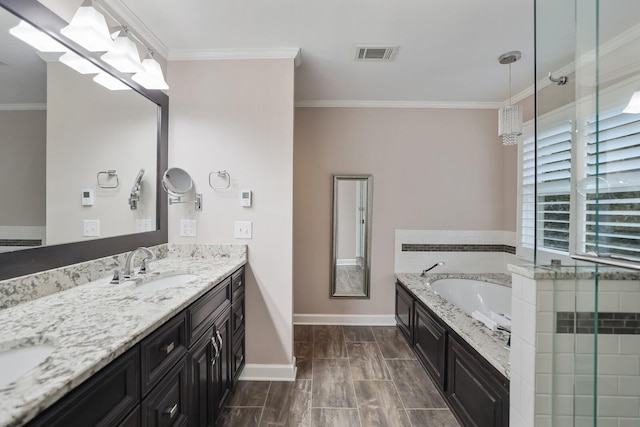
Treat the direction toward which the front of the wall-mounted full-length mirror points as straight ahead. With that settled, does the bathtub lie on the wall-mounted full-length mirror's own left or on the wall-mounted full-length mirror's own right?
on the wall-mounted full-length mirror's own left

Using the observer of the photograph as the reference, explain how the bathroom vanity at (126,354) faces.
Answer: facing the viewer and to the right of the viewer

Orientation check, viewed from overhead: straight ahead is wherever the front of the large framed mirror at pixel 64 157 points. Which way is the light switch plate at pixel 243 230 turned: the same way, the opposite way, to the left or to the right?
to the right

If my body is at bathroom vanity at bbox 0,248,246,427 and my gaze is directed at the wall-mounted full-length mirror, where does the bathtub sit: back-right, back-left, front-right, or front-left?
front-right

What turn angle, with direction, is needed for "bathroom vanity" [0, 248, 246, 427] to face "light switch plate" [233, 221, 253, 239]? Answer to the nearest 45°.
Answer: approximately 90° to its left

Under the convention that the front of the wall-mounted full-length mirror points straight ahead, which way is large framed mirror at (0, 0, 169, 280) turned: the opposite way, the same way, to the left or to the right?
to the left

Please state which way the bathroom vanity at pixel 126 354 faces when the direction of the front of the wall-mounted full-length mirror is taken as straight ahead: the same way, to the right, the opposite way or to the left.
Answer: to the left

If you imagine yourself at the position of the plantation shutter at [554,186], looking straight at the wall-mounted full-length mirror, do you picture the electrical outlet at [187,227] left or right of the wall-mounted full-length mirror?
left

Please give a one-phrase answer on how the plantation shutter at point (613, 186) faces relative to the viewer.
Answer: facing the viewer and to the left of the viewer

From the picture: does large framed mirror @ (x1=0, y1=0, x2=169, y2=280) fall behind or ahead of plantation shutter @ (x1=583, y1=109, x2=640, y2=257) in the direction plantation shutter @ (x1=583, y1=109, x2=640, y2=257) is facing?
ahead

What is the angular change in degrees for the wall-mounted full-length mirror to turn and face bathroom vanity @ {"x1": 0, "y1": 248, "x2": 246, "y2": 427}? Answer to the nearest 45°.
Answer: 0° — it already faces it

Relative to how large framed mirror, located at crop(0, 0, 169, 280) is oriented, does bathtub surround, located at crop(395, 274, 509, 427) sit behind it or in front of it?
in front

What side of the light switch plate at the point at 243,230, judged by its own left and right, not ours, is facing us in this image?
front
